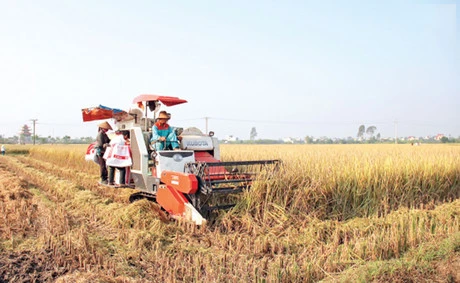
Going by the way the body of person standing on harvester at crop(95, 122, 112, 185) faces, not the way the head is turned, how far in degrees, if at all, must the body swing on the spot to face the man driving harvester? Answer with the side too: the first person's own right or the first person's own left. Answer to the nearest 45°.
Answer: approximately 45° to the first person's own right

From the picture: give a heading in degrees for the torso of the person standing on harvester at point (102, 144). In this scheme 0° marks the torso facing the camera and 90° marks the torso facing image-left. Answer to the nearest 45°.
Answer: approximately 270°

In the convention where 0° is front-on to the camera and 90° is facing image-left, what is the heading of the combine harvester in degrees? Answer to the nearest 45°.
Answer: approximately 315°
